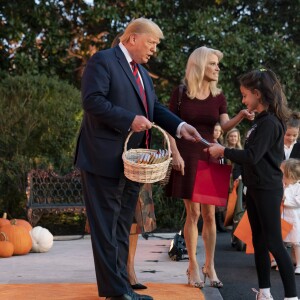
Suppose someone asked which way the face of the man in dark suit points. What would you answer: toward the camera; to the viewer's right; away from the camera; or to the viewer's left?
to the viewer's right

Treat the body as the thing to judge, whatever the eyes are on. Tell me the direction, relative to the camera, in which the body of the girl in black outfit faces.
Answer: to the viewer's left

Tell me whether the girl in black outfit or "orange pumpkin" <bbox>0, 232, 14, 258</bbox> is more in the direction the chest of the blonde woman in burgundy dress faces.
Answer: the girl in black outfit

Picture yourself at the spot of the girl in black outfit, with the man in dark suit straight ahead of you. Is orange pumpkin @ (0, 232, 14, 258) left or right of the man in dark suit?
right

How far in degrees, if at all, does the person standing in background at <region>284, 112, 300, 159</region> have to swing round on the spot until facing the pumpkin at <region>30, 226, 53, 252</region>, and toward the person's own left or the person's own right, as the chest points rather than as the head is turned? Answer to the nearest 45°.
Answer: approximately 45° to the person's own right

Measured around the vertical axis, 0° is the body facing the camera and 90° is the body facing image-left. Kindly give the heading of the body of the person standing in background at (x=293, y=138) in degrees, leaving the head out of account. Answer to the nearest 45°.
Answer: approximately 45°

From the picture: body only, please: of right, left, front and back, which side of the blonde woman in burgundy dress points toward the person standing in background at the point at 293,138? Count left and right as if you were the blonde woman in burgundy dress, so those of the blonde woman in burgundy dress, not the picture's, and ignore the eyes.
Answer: left

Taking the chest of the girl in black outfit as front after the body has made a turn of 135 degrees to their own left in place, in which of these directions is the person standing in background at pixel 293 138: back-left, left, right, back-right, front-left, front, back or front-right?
back-left

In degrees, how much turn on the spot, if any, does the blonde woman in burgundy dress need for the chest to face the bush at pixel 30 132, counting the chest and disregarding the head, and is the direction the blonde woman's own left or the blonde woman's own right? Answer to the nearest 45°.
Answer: approximately 180°

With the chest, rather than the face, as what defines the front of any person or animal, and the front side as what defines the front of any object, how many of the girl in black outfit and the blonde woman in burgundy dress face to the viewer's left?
1

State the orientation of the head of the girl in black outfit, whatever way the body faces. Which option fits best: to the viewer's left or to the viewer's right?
to the viewer's left

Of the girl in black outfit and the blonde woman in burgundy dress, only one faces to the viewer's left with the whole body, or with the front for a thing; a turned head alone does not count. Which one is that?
the girl in black outfit

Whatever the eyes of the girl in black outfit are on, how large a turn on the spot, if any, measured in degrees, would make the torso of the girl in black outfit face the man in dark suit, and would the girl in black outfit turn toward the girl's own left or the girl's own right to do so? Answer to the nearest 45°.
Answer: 0° — they already face them
